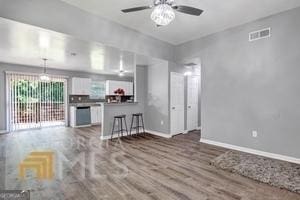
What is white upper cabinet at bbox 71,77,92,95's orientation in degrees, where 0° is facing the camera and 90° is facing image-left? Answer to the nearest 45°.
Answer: approximately 0°

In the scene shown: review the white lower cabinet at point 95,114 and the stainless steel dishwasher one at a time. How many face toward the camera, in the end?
2

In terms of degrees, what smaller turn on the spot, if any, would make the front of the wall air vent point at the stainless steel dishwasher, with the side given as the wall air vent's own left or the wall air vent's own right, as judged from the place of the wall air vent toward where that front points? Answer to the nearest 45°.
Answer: approximately 45° to the wall air vent's own right

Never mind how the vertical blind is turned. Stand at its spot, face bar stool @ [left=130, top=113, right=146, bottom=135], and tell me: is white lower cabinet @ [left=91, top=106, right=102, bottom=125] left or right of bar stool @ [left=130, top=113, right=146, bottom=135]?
left

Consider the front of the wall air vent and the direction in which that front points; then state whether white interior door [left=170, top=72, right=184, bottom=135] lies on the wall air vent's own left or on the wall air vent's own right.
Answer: on the wall air vent's own right

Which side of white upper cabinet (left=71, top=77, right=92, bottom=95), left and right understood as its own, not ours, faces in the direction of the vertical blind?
right

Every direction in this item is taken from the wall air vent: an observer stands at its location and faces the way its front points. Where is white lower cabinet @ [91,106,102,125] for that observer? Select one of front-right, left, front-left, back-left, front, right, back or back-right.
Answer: front-right

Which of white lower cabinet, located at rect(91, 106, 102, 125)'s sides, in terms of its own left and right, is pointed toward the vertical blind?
right
